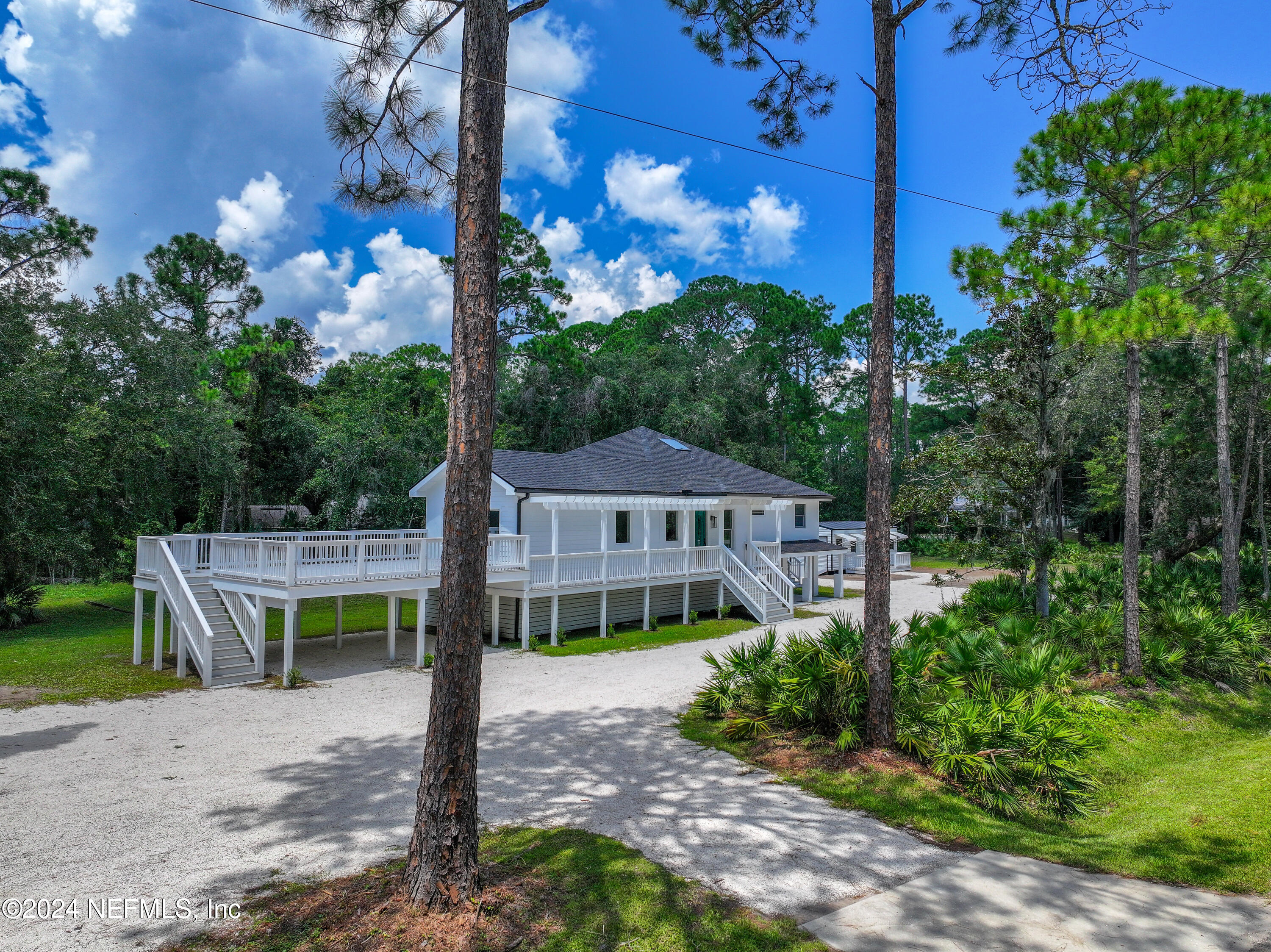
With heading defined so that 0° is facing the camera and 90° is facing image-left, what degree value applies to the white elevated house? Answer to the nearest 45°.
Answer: approximately 315°

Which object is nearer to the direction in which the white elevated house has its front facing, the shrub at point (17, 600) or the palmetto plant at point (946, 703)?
the palmetto plant

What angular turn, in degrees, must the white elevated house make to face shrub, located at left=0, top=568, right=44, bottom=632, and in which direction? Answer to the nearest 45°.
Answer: approximately 135° to its right

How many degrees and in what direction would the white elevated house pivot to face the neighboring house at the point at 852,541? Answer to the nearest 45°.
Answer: approximately 90° to its left
